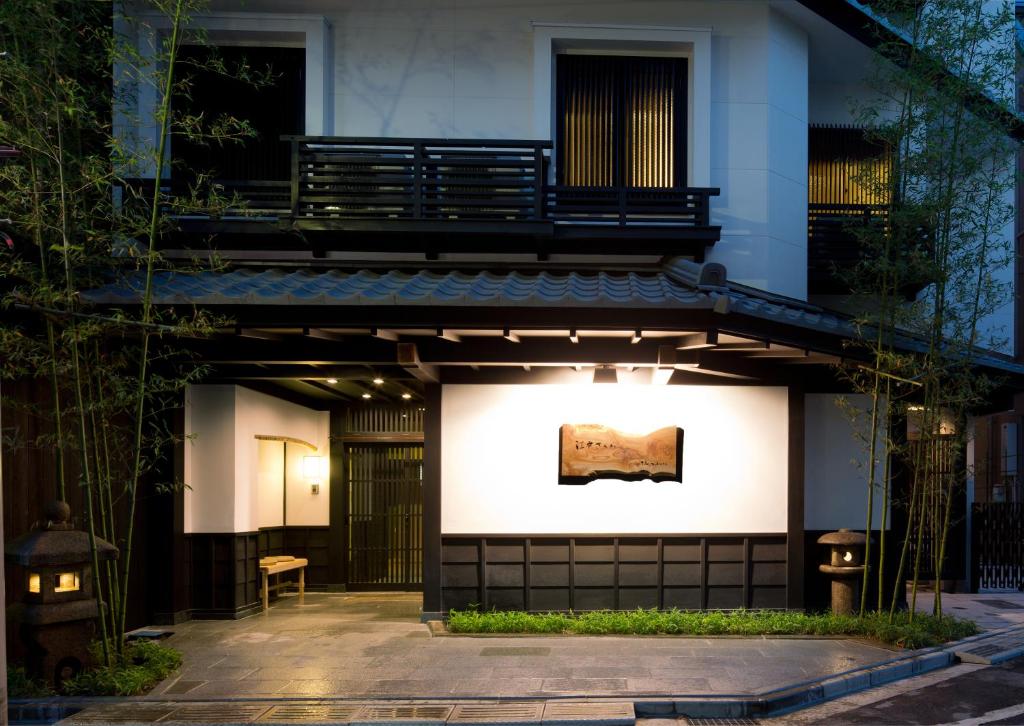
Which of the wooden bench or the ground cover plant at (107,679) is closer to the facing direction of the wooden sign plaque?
the ground cover plant

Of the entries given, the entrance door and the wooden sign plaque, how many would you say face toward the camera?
2

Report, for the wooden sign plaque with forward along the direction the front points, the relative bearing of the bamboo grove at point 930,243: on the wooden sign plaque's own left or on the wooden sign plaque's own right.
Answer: on the wooden sign plaque's own left

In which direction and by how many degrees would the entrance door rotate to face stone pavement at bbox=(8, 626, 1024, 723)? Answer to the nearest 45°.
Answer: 0° — it already faces it

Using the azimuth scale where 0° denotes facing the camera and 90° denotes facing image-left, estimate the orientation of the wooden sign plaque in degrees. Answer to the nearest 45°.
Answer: approximately 0°

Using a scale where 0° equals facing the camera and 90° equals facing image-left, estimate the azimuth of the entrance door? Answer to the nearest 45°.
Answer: approximately 0°
